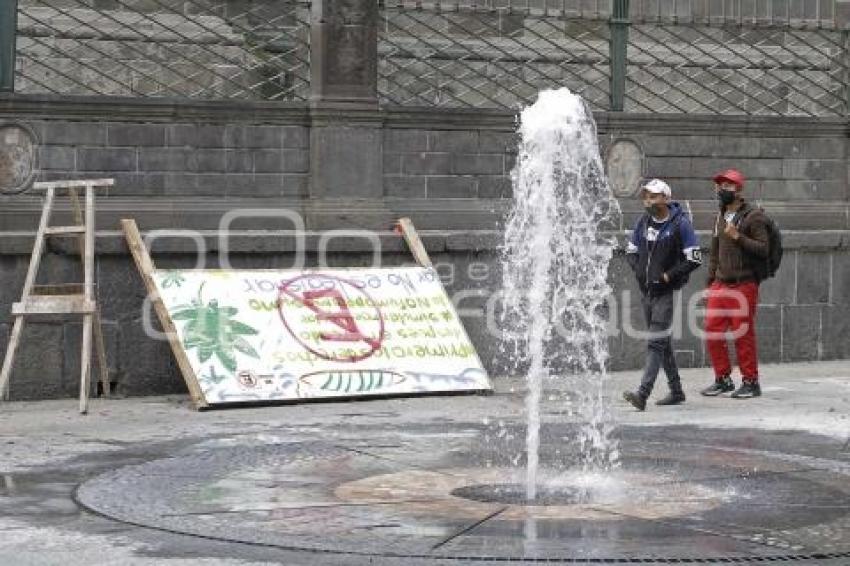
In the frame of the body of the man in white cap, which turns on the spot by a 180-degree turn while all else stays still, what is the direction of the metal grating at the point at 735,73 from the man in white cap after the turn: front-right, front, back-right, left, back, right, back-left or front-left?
front-left

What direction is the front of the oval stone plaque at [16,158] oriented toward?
toward the camera

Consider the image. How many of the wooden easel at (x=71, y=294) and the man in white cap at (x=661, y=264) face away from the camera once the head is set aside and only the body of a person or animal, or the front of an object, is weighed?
0

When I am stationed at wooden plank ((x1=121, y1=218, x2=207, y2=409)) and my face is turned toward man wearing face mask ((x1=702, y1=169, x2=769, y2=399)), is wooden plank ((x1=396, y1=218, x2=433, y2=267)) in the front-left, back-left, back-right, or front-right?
front-left

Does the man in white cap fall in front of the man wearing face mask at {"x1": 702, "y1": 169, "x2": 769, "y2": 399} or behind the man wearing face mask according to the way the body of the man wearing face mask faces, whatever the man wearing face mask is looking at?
in front

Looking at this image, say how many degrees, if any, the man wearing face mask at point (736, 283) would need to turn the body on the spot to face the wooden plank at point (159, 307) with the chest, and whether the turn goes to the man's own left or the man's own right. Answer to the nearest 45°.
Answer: approximately 45° to the man's own right

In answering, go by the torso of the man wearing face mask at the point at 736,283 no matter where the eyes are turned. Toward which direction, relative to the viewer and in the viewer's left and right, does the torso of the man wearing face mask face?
facing the viewer and to the left of the viewer

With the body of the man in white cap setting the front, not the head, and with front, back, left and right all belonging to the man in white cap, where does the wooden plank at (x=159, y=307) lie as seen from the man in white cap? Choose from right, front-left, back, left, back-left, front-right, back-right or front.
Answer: front-right

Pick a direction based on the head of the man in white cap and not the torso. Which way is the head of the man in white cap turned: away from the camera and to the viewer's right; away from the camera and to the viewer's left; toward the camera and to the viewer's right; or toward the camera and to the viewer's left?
toward the camera and to the viewer's left

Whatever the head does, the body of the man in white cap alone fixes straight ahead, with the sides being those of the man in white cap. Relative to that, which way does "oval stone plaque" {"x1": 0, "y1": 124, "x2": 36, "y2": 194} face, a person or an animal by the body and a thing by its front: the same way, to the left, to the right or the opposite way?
to the left

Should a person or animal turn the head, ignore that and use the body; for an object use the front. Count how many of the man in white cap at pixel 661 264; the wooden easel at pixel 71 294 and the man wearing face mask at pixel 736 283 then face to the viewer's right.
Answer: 0

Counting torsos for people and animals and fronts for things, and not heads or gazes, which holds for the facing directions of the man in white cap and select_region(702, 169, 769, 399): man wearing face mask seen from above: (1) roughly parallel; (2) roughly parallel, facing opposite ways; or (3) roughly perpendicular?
roughly parallel
